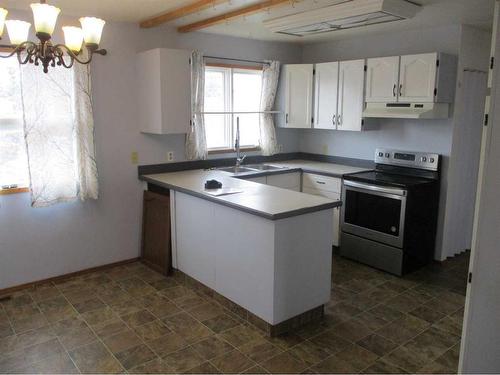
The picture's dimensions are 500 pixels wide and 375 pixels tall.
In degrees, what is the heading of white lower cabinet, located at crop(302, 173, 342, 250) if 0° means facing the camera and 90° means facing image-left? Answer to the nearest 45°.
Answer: approximately 45°

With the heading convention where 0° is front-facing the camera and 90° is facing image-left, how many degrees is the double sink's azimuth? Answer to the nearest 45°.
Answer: approximately 315°

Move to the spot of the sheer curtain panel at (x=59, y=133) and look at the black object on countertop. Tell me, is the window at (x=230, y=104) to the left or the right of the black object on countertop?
left

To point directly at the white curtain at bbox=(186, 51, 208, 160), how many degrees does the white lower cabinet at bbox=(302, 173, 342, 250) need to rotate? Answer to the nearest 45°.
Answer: approximately 45° to its right

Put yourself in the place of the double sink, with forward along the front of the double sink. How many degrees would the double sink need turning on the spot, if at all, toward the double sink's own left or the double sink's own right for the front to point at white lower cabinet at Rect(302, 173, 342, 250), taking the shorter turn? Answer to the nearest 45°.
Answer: approximately 45° to the double sink's own left

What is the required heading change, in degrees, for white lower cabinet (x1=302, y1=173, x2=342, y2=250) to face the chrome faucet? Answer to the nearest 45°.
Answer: approximately 45° to its right

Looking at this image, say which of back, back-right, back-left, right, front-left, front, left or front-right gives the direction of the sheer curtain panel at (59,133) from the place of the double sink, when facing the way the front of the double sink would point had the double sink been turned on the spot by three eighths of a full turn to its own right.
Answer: front-left
